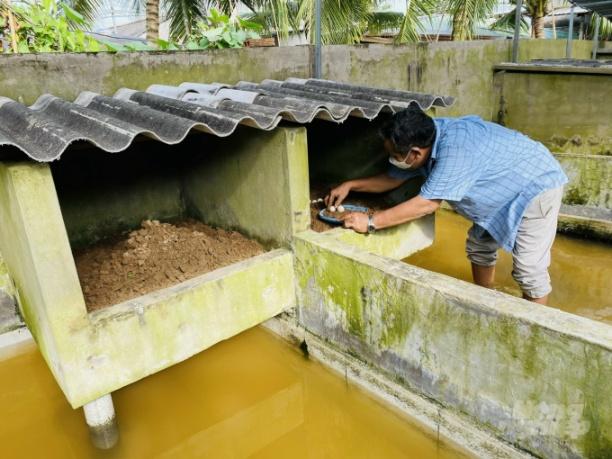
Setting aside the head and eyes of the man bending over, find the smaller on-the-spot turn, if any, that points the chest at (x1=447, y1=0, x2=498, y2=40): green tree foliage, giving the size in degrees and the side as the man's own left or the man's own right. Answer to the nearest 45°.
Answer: approximately 90° to the man's own right

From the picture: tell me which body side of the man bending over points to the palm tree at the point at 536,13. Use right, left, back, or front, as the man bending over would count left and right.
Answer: right

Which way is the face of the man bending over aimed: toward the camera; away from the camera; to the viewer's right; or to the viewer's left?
to the viewer's left

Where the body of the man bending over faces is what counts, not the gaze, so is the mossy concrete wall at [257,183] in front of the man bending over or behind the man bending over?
in front

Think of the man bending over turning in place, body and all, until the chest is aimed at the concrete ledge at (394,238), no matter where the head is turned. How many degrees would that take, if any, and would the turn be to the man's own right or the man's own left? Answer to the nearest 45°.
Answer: approximately 45° to the man's own right

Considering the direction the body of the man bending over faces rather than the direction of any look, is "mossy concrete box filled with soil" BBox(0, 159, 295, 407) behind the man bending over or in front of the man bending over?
in front

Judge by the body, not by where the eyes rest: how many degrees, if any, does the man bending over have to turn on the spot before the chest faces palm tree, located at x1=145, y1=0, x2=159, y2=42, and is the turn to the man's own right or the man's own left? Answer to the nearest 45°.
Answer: approximately 45° to the man's own right

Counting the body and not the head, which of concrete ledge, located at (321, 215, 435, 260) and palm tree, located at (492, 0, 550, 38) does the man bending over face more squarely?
the concrete ledge

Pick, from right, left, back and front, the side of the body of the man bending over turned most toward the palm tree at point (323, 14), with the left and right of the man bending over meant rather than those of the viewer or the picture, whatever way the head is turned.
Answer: right

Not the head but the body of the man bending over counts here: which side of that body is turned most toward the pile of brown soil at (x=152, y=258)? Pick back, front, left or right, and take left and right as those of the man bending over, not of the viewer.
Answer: front

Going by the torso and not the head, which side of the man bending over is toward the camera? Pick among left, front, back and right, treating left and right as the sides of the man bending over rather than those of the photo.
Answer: left
